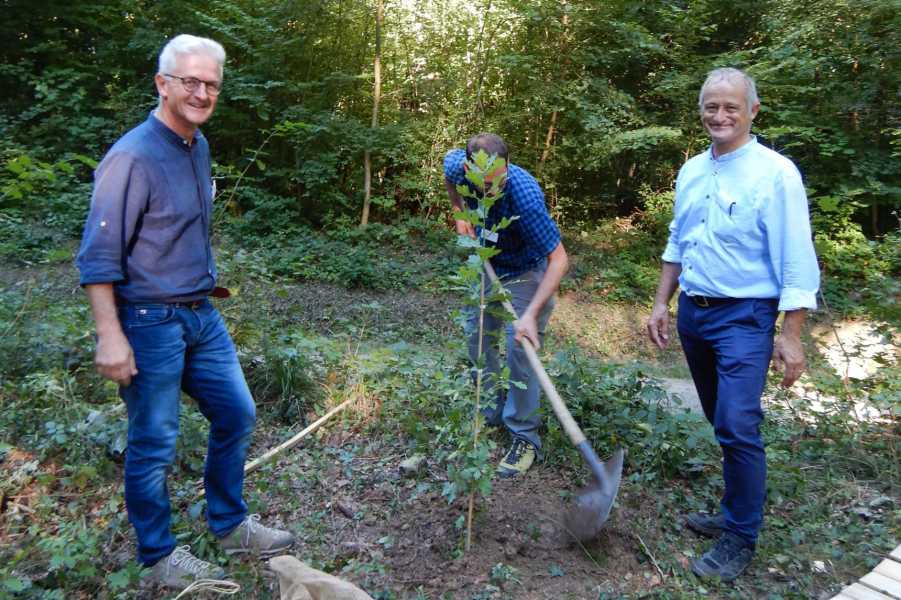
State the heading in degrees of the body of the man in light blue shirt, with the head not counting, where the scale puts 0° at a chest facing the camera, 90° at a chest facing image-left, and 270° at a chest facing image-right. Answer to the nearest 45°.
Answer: approximately 45°

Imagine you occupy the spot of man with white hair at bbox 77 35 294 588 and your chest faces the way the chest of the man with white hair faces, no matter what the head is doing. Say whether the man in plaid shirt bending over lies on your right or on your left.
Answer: on your left

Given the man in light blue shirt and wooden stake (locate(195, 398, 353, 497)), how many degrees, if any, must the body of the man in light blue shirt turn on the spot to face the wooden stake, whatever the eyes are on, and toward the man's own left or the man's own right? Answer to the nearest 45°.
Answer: approximately 45° to the man's own right

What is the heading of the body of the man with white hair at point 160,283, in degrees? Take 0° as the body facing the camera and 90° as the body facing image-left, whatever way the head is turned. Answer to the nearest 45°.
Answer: approximately 315°

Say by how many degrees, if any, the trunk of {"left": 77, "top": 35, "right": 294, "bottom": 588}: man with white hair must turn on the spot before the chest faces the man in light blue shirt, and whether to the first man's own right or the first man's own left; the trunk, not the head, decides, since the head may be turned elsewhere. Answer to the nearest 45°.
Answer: approximately 45° to the first man's own left

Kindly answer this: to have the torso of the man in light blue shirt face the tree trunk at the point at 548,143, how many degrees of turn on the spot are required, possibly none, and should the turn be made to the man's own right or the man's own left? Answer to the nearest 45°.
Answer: approximately 135° to the man's own right
